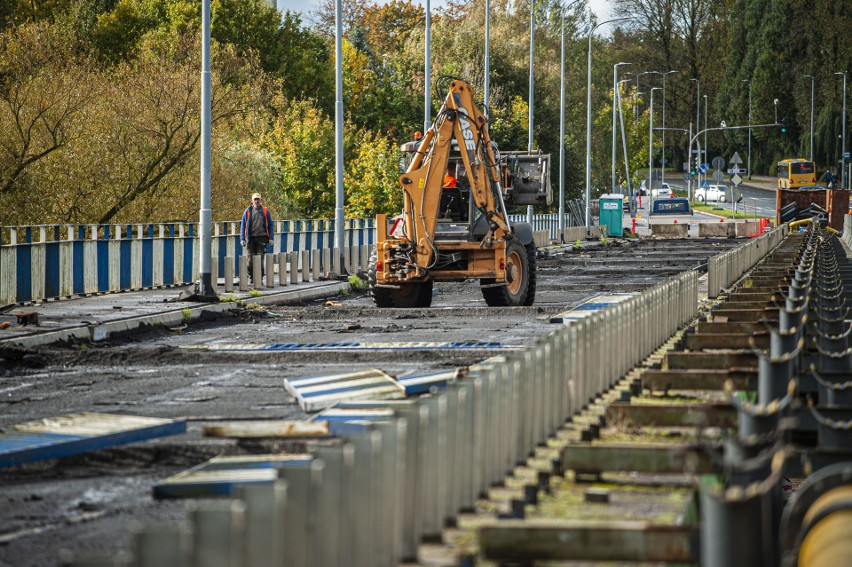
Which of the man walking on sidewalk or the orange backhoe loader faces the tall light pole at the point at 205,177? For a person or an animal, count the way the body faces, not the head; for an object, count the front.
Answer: the man walking on sidewalk

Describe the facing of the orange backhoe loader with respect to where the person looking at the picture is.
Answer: facing away from the viewer and to the right of the viewer

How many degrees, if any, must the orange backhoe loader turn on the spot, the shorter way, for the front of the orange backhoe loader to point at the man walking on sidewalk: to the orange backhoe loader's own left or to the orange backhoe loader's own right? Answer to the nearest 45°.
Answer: approximately 90° to the orange backhoe loader's own left

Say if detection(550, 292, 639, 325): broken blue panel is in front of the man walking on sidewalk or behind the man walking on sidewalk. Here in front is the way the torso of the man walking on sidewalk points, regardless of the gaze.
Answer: in front

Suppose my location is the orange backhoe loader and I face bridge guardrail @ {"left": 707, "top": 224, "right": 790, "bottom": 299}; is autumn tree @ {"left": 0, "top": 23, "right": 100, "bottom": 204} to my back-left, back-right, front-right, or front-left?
back-left

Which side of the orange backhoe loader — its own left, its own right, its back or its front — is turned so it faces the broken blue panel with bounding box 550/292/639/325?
right

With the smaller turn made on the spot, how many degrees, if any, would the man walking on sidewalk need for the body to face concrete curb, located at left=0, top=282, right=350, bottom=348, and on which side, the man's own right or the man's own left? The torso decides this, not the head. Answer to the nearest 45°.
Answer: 0° — they already face it

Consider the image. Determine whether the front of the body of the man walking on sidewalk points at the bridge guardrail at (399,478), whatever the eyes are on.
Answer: yes

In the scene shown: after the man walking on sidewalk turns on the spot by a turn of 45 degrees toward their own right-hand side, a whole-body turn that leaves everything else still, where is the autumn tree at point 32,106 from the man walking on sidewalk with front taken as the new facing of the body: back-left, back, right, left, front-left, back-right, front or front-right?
right

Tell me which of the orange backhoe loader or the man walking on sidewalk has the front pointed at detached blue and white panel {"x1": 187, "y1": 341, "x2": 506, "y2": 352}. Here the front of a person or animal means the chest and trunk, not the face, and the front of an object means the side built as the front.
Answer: the man walking on sidewalk

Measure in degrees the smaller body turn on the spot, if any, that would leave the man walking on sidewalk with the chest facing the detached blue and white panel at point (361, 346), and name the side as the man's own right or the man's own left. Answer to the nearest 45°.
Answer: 0° — they already face it

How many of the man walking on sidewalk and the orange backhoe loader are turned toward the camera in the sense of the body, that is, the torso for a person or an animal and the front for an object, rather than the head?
1
